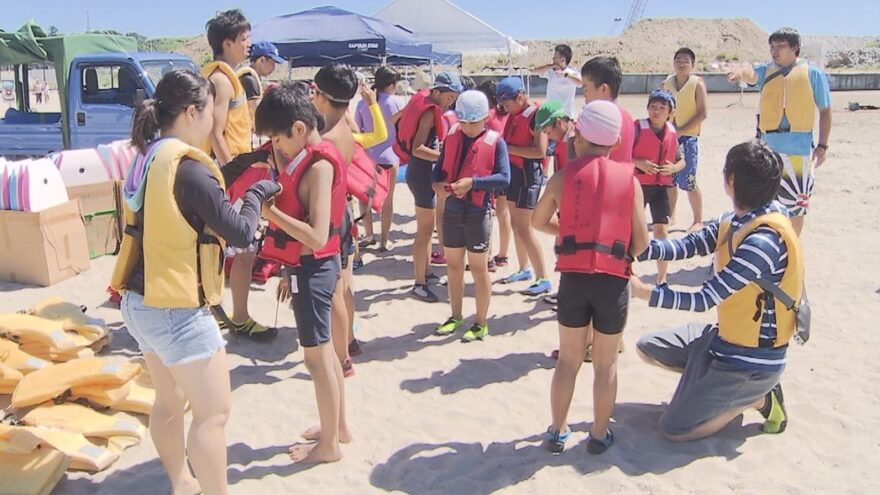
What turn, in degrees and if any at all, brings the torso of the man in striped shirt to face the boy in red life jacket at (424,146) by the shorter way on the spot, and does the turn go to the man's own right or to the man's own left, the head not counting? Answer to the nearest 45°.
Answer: approximately 45° to the man's own right

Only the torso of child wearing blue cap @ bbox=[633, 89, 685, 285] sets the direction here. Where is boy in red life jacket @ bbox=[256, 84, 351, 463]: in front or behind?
in front

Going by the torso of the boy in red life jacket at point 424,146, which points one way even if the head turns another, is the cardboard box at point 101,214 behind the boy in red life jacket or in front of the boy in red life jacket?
behind

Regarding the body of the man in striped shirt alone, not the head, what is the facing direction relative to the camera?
to the viewer's left

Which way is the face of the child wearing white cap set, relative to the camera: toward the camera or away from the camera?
toward the camera

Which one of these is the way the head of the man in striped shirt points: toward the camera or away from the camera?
away from the camera

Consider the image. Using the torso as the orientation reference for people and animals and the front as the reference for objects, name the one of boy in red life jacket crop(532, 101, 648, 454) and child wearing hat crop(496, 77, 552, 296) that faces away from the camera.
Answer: the boy in red life jacket

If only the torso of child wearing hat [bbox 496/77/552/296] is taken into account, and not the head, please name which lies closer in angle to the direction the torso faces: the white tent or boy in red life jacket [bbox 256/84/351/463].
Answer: the boy in red life jacket

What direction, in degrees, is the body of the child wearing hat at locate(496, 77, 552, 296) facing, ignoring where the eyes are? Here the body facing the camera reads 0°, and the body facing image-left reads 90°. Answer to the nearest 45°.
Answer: approximately 45°

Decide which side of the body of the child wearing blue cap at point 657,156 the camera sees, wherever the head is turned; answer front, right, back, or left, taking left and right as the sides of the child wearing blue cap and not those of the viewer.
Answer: front

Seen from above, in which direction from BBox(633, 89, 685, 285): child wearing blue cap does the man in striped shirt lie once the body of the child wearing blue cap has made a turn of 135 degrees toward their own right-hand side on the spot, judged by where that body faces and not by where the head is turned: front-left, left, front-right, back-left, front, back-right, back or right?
back-left

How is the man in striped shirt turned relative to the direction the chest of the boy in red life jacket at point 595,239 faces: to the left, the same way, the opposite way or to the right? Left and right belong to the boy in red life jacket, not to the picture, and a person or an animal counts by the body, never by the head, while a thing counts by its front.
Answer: to the left

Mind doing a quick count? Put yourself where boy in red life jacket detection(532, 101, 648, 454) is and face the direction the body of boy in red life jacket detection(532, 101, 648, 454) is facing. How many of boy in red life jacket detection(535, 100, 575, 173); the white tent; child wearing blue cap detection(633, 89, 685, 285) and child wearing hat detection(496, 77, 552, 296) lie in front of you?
4
